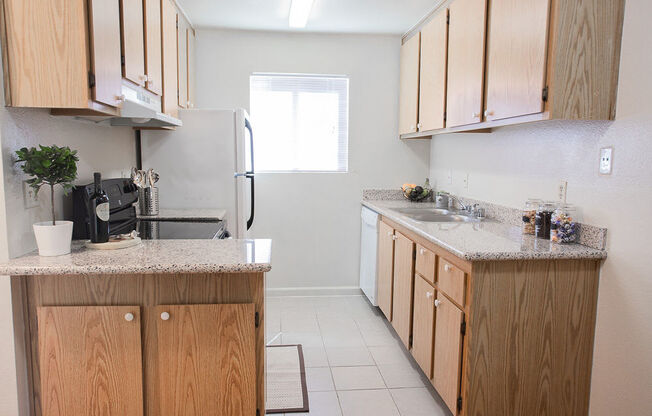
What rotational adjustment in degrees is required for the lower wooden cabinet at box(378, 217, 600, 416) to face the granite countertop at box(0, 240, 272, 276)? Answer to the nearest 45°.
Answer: approximately 45° to its left

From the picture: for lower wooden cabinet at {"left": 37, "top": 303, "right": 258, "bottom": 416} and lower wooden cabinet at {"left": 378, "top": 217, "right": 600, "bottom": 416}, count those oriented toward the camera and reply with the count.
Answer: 1

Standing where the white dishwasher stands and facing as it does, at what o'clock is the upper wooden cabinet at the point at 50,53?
The upper wooden cabinet is roughly at 10 o'clock from the white dishwasher.

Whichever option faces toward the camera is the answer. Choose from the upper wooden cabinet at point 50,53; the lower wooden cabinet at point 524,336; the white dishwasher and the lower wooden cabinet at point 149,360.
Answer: the lower wooden cabinet at point 149,360

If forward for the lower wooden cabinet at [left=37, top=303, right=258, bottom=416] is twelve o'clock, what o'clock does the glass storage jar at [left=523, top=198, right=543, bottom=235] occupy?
The glass storage jar is roughly at 9 o'clock from the lower wooden cabinet.

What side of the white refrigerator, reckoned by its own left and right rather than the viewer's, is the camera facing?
right

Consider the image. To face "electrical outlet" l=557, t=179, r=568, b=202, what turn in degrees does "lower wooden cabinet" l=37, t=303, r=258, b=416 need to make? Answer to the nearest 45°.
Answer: approximately 90° to its left

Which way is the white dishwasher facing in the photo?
to the viewer's left

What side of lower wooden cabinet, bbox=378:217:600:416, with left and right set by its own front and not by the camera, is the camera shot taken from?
left

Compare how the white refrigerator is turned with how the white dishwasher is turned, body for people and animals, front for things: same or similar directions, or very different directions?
very different directions

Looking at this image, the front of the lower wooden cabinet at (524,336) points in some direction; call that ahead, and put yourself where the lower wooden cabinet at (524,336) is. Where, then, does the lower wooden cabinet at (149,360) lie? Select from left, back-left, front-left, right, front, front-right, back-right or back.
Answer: front-left
